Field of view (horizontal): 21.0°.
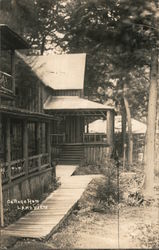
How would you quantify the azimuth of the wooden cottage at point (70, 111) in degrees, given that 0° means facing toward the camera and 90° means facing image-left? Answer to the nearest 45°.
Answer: approximately 0°

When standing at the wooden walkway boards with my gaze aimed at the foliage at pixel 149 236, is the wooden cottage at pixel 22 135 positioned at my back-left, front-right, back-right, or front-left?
back-left

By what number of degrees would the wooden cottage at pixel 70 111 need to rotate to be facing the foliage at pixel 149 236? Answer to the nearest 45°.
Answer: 0° — it already faces it

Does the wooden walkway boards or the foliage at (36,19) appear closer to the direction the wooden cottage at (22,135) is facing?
the wooden walkway boards

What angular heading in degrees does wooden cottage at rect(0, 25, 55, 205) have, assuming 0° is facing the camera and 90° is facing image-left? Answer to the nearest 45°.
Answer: approximately 315°
